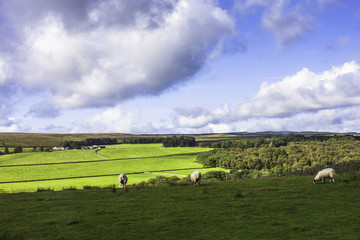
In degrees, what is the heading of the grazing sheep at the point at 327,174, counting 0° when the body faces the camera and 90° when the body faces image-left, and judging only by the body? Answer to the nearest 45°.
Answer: approximately 90°
